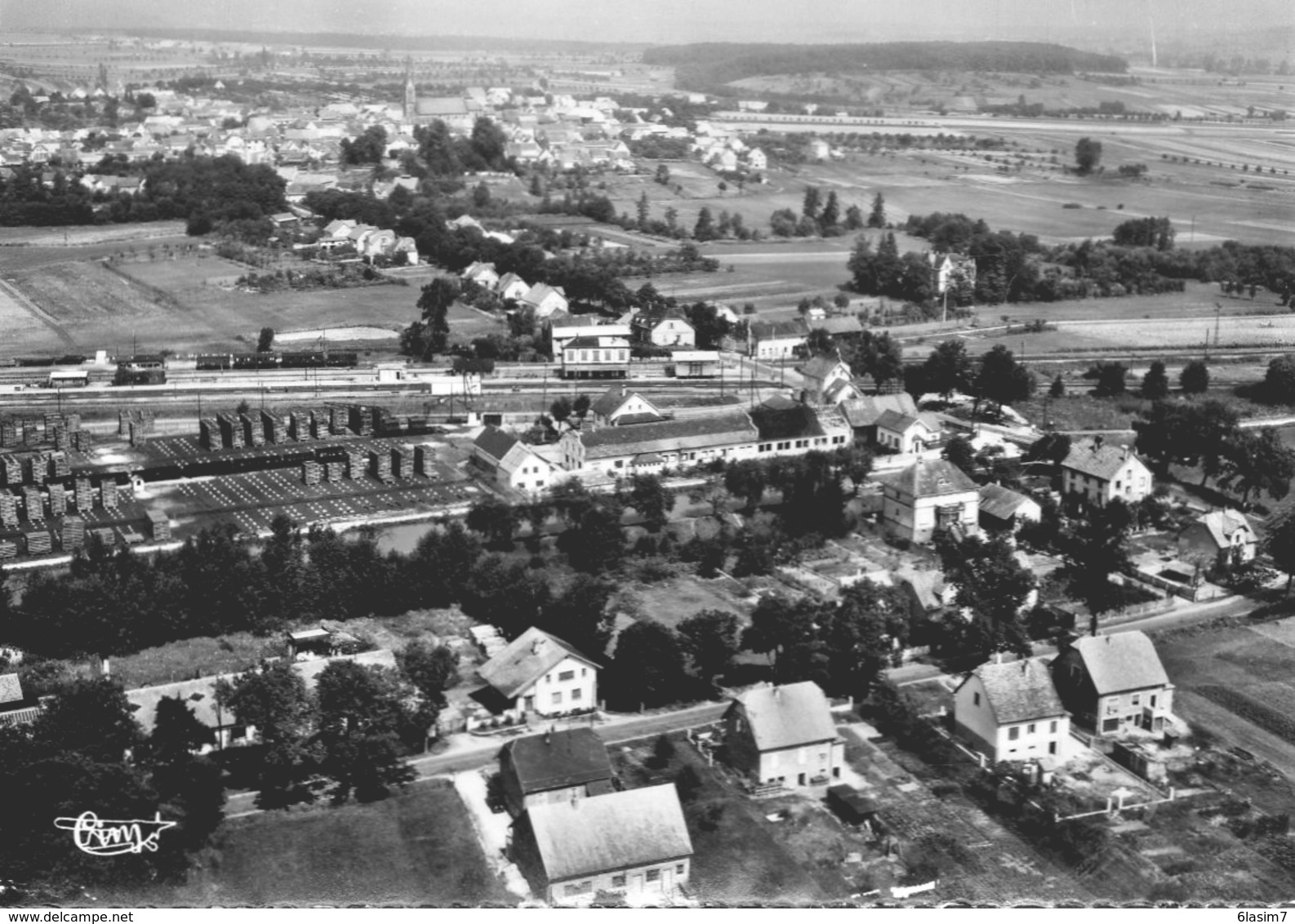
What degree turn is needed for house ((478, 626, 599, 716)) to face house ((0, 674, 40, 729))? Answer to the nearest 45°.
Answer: approximately 135° to its right

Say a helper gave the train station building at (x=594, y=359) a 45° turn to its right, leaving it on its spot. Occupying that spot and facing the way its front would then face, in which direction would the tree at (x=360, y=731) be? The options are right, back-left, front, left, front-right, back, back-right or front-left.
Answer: front-left

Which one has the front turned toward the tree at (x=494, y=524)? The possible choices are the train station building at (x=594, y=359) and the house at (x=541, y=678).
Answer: the train station building at (x=594, y=359)

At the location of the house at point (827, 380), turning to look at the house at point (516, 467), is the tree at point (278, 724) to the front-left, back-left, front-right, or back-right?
front-left

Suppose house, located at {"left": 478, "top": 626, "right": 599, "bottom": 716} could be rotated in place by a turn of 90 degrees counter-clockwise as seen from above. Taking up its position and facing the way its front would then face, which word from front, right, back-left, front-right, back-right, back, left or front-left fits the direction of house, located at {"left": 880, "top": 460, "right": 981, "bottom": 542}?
front

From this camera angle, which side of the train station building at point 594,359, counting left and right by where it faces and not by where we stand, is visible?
front

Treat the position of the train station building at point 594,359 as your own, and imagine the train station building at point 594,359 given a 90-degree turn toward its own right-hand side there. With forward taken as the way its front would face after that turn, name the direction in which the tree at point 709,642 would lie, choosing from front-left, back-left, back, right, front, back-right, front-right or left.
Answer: left

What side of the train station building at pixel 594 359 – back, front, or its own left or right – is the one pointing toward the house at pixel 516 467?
front

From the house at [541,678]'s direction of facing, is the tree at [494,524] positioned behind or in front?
behind

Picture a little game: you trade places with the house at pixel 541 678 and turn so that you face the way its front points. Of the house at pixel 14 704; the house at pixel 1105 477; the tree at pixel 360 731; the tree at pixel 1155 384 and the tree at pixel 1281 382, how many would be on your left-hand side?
3

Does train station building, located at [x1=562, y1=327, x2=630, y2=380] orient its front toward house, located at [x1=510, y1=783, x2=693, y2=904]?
yes

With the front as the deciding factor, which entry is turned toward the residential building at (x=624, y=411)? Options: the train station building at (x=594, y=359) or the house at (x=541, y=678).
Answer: the train station building at (x=594, y=359)

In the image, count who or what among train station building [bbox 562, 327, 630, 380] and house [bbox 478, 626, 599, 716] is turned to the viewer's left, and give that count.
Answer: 0

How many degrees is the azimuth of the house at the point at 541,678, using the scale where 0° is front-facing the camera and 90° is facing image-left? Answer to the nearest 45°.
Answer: approximately 315°

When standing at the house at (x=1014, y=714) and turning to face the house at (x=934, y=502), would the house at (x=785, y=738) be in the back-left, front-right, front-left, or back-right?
back-left

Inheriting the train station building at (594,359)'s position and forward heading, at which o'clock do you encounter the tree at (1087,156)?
The tree is roughly at 7 o'clock from the train station building.

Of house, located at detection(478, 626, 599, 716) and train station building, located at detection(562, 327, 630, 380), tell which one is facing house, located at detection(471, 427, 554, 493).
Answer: train station building, located at detection(562, 327, 630, 380)

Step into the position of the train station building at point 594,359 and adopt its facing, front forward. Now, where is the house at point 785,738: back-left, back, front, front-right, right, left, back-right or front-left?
front

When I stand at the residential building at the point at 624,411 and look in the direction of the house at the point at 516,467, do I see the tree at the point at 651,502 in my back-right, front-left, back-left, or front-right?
front-left

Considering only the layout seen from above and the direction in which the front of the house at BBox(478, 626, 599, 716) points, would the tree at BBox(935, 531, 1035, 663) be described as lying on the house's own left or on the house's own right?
on the house's own left
